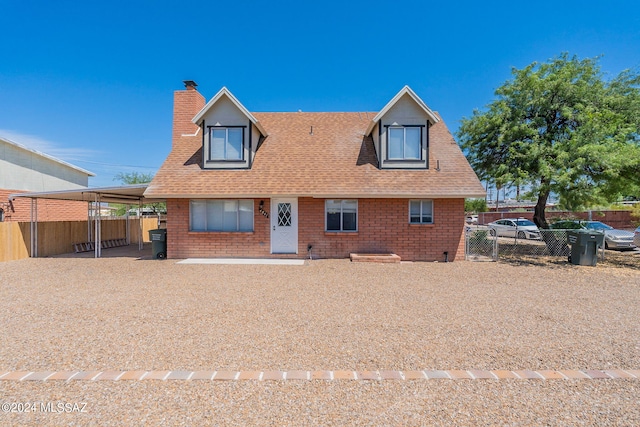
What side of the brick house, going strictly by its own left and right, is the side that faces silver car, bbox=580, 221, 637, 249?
left

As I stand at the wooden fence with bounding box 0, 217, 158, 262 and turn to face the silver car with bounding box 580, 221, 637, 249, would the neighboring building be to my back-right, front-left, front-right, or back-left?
back-left

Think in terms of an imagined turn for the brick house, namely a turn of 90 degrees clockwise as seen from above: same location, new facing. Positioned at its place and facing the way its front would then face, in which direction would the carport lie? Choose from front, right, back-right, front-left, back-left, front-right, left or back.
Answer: front

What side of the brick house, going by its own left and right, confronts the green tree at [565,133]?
left

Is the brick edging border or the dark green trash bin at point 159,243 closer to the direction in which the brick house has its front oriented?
the brick edging border

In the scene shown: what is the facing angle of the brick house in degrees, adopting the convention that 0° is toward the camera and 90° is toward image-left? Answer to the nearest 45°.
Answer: approximately 0°

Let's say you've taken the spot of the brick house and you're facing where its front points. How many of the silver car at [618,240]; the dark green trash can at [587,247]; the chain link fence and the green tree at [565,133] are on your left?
4

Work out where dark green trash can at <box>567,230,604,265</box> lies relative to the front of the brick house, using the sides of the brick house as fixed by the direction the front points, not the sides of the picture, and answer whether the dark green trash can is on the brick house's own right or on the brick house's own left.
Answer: on the brick house's own left

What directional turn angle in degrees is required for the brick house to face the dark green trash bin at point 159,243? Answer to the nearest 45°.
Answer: approximately 90° to its right

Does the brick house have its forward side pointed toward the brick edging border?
yes

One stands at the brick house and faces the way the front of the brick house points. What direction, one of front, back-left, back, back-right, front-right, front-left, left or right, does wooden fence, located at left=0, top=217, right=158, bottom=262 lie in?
right
